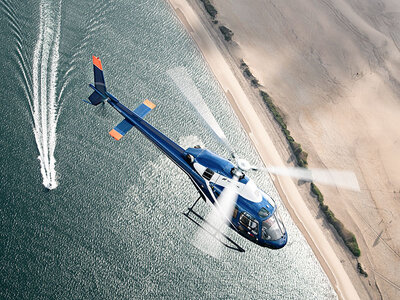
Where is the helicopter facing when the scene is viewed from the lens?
facing the viewer and to the right of the viewer
